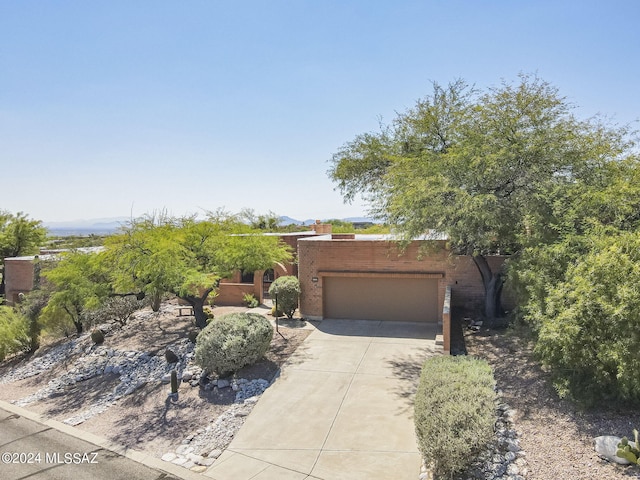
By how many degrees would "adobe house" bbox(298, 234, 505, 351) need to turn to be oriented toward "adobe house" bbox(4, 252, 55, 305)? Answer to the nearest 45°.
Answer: approximately 90° to its right

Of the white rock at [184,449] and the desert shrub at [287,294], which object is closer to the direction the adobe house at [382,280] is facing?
the white rock

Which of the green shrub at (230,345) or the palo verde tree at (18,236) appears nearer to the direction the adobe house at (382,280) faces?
the green shrub

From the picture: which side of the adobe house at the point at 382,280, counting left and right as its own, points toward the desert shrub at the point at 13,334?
right

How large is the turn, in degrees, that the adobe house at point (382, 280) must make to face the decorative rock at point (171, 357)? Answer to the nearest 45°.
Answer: approximately 45° to its right

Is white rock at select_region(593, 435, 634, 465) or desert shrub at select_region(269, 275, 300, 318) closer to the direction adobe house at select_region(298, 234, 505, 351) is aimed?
the white rock

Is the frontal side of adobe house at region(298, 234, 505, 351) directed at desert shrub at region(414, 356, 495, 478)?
yes

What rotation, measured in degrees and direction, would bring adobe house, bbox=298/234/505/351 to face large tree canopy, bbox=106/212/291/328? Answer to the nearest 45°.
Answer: approximately 45° to its right

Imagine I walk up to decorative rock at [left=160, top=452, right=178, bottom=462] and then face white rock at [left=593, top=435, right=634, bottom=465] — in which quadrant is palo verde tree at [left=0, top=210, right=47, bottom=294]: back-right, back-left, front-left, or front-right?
back-left

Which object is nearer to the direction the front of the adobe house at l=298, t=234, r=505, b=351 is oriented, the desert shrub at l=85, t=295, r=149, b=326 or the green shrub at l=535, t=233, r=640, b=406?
the green shrub

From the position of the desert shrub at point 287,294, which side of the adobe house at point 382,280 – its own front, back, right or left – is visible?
right

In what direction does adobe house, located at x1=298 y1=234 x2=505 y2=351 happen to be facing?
toward the camera

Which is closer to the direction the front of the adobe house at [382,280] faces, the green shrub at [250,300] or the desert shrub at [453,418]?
the desert shrub

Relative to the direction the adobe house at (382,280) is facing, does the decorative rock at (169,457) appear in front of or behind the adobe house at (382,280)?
in front

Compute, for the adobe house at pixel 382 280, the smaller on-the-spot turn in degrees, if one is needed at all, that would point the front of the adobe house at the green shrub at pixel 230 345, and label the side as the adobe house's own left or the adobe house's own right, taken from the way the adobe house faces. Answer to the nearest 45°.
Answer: approximately 45° to the adobe house's own right

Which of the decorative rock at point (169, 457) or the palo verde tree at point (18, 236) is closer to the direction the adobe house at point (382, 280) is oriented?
the decorative rock
